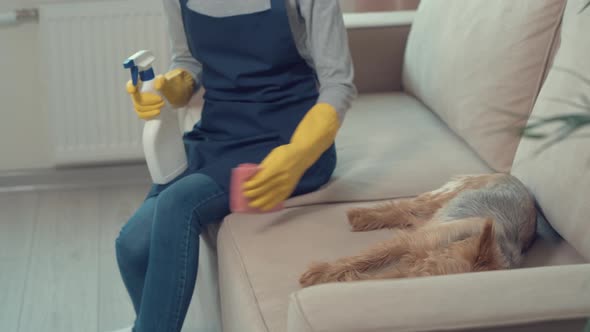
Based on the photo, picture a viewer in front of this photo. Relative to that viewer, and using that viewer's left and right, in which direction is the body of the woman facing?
facing the viewer and to the left of the viewer

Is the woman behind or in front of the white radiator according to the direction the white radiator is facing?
in front

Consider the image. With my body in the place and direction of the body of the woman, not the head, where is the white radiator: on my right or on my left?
on my right

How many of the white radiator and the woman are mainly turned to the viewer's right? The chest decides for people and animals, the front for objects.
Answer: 0

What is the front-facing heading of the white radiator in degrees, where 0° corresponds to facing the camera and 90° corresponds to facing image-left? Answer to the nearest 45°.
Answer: approximately 0°

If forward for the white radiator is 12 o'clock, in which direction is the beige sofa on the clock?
The beige sofa is roughly at 11 o'clock from the white radiator.

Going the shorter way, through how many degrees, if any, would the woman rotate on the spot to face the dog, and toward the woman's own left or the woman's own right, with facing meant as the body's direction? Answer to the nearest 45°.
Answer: approximately 90° to the woman's own left
